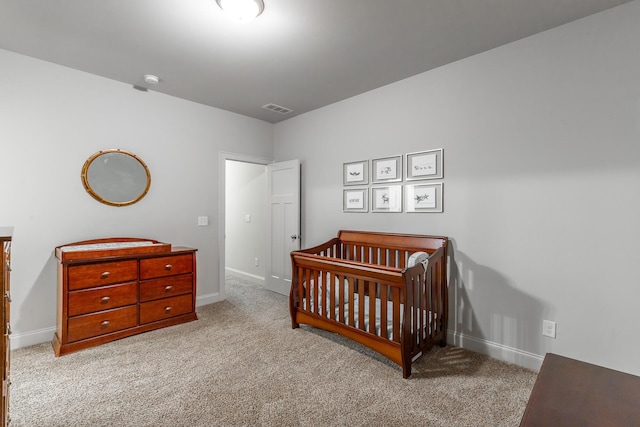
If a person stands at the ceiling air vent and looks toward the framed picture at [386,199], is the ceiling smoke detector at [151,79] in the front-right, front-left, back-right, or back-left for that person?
back-right

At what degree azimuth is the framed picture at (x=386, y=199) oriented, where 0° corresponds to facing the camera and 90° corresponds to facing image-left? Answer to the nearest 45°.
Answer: approximately 45°

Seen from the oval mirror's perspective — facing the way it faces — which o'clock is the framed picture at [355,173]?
The framed picture is roughly at 10 o'clock from the oval mirror.

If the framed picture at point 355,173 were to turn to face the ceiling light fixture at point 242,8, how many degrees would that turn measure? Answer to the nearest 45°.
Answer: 0° — it already faces it

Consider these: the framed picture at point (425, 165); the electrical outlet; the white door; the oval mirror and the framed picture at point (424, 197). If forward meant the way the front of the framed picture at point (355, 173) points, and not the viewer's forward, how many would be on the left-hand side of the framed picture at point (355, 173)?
3

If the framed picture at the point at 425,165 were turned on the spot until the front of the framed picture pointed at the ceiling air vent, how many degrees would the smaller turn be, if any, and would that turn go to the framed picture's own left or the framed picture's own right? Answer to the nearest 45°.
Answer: approximately 45° to the framed picture's own right

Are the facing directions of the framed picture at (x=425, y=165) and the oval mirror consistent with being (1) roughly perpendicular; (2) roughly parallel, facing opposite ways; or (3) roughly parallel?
roughly perpendicular

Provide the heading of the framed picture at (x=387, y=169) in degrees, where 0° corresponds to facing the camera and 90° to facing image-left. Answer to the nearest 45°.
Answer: approximately 45°

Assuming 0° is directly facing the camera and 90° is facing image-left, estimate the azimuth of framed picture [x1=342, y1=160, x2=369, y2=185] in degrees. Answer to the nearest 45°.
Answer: approximately 45°

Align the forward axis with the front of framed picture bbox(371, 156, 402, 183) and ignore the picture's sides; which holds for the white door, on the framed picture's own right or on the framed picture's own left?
on the framed picture's own right
